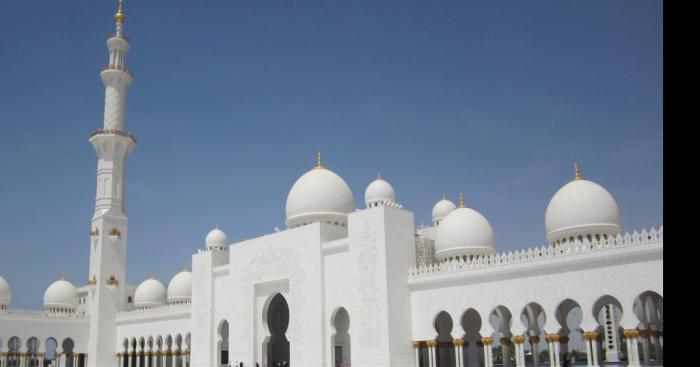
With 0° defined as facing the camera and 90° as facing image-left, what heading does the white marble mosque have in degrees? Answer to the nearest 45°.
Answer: approximately 45°
